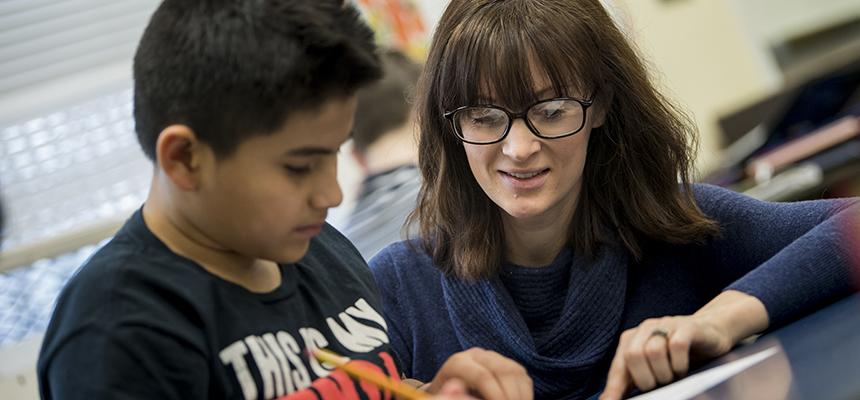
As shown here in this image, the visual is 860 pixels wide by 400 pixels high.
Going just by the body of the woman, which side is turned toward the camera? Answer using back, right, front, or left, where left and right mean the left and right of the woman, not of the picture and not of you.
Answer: front

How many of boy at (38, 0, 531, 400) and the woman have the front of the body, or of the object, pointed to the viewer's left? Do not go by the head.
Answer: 0

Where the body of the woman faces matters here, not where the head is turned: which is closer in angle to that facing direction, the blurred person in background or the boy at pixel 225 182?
the boy

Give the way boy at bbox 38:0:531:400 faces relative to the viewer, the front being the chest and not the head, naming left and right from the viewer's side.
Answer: facing the viewer and to the right of the viewer

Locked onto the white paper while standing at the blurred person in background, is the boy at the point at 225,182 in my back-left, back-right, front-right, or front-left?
front-right

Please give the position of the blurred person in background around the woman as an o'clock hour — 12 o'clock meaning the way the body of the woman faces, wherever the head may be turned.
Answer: The blurred person in background is roughly at 5 o'clock from the woman.

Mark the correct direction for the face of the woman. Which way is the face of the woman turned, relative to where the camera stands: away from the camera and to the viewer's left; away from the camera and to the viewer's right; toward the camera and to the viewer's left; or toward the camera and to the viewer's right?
toward the camera and to the viewer's left

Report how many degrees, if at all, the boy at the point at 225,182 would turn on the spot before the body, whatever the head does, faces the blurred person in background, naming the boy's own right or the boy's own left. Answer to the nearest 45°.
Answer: approximately 135° to the boy's own left
